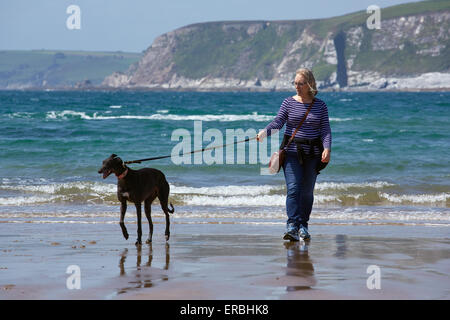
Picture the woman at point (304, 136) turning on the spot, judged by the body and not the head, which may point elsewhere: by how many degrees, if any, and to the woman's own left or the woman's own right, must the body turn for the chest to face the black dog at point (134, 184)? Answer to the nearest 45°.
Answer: approximately 90° to the woman's own right

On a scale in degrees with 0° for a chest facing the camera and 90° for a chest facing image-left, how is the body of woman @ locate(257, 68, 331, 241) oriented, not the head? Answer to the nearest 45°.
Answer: approximately 0°

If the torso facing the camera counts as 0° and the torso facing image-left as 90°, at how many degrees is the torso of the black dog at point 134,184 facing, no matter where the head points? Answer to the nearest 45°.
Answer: approximately 45°

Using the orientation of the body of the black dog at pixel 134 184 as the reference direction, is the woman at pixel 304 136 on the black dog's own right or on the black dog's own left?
on the black dog's own left
